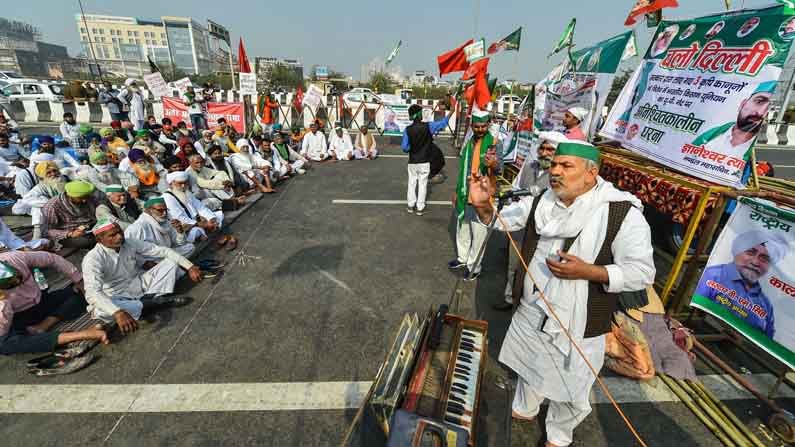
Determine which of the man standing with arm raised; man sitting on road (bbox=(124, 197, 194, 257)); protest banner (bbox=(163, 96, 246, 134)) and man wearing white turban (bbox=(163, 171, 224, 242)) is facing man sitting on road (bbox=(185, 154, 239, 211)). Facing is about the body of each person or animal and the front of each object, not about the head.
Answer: the protest banner

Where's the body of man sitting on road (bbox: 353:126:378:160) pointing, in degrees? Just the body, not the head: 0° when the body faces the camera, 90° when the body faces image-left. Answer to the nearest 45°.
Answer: approximately 0°

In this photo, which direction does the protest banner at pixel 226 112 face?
toward the camera

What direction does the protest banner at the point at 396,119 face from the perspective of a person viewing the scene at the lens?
facing the viewer

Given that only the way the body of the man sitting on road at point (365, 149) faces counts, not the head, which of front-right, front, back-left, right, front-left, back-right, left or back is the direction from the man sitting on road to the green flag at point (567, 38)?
front-left

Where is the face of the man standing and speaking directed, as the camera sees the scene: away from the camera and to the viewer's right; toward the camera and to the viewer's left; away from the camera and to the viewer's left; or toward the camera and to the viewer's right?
toward the camera and to the viewer's left

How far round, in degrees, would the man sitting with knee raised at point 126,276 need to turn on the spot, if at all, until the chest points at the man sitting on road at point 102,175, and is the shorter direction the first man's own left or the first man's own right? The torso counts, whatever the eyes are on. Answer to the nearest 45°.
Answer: approximately 135° to the first man's own left

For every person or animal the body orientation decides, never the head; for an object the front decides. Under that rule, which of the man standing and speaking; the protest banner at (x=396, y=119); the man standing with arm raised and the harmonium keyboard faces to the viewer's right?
the harmonium keyboard

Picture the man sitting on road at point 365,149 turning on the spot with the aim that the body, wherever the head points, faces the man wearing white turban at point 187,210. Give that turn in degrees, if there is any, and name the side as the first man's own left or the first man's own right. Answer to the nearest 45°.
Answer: approximately 45° to the first man's own right

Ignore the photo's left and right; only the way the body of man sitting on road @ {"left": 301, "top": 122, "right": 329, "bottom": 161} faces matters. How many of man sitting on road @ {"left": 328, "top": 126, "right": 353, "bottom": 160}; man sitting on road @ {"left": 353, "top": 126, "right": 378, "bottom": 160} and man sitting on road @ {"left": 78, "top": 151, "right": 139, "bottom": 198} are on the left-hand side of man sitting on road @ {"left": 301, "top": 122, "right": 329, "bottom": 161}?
2

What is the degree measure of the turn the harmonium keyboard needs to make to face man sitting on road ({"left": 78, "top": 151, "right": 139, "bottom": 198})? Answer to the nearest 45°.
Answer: approximately 135° to its left

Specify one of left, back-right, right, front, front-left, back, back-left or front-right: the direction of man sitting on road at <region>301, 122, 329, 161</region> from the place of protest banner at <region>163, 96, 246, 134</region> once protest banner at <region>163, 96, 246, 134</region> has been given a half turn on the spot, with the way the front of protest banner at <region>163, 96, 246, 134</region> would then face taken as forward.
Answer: back-right

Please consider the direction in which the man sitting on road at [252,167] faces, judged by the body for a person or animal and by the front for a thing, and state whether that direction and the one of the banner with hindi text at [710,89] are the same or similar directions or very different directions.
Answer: very different directions

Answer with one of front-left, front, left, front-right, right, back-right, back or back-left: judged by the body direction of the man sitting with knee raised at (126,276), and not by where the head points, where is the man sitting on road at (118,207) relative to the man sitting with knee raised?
back-left
